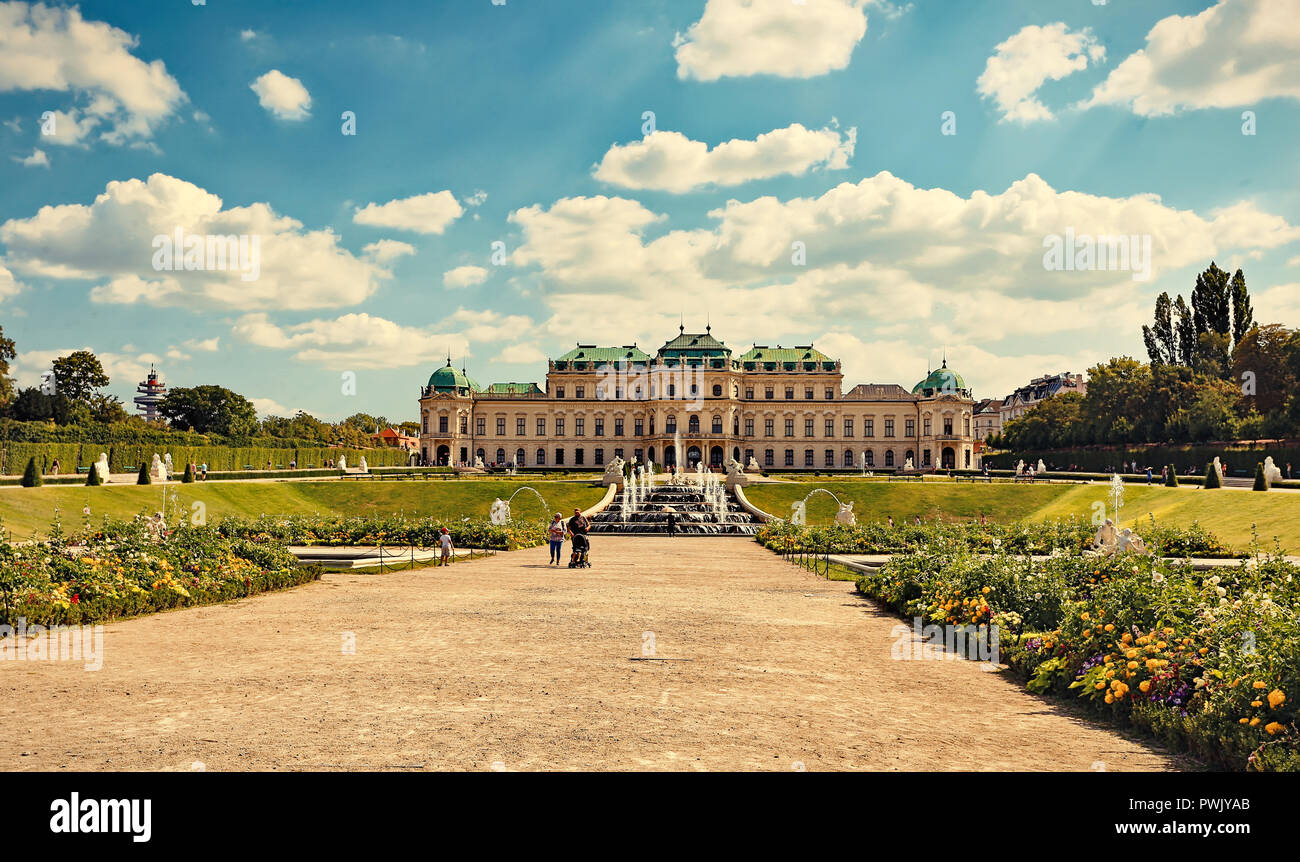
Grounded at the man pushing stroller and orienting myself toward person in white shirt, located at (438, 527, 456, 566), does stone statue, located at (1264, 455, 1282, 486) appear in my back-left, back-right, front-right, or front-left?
back-right

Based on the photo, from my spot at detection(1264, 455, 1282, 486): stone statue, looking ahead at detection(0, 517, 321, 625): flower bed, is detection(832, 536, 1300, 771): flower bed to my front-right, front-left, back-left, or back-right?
front-left

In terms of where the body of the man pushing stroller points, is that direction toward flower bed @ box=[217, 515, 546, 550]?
no

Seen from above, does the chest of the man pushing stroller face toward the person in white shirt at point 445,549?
no

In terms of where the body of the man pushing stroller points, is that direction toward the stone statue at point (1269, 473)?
no
